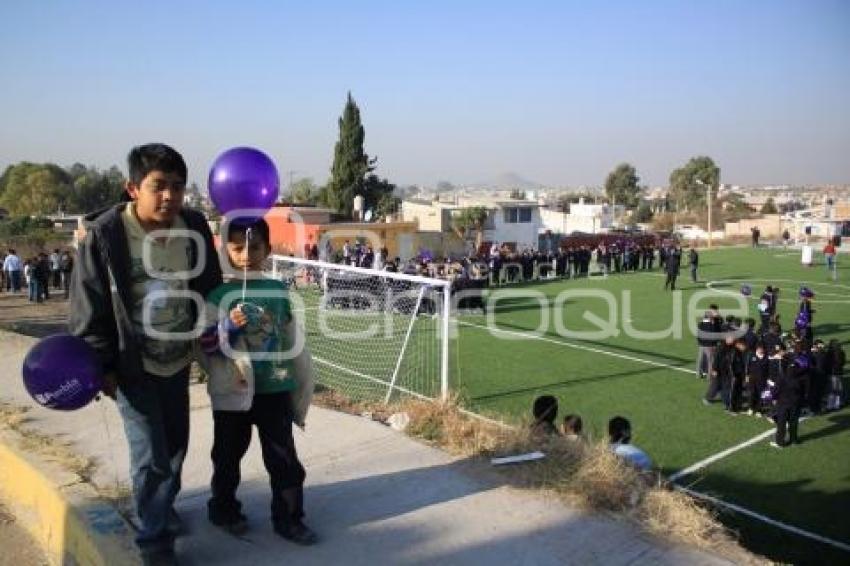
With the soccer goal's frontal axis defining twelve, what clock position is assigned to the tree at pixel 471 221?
The tree is roughly at 11 o'clock from the soccer goal.

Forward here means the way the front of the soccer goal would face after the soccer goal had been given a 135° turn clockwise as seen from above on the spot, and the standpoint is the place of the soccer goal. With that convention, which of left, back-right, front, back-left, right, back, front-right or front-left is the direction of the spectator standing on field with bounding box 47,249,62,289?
back-right

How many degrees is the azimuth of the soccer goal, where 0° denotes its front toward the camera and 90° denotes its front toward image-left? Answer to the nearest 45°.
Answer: approximately 225°

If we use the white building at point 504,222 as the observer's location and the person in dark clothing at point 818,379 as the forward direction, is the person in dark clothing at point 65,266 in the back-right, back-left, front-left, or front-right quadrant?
front-right

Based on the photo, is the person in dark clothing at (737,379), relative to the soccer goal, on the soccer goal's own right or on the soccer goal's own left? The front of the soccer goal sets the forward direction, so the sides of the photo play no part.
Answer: on the soccer goal's own right

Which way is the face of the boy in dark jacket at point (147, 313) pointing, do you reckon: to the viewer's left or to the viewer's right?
to the viewer's right

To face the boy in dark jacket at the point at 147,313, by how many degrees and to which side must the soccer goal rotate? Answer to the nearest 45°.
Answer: approximately 135° to its right

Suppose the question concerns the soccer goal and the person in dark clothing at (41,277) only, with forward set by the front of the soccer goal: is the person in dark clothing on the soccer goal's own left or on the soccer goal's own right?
on the soccer goal's own left

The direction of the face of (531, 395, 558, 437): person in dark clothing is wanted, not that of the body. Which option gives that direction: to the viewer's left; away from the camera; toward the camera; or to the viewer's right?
away from the camera
